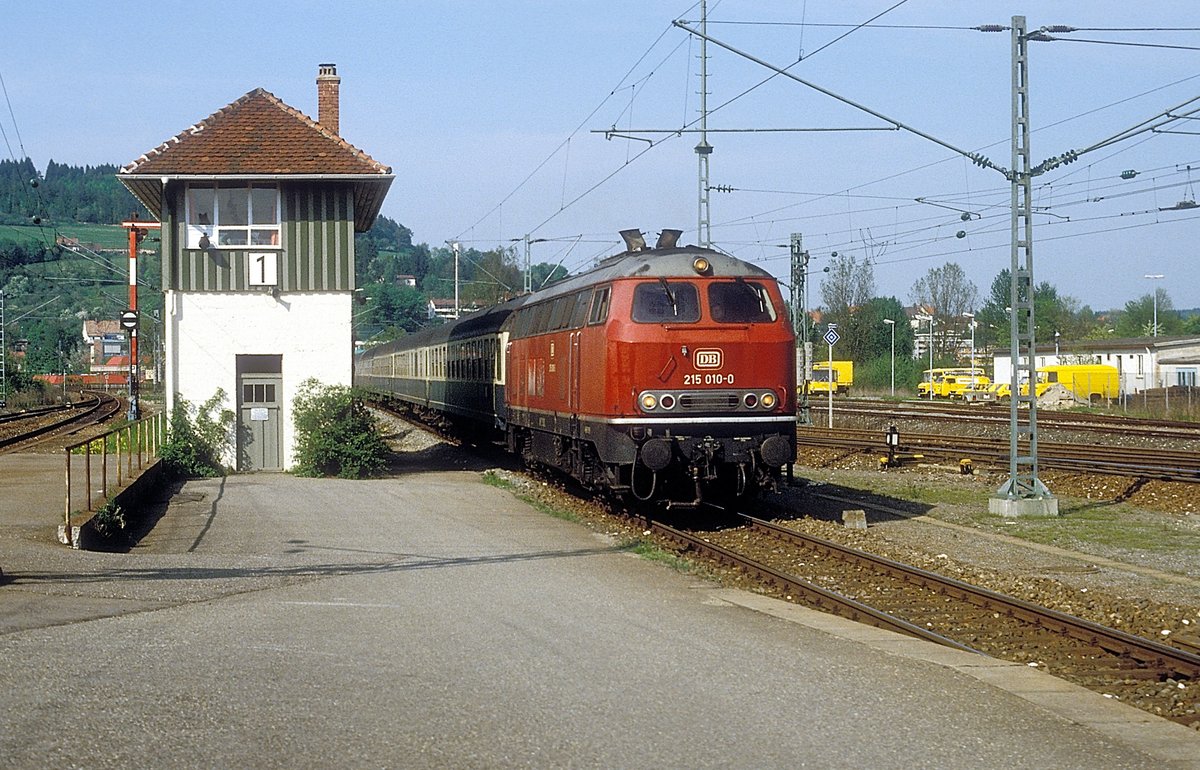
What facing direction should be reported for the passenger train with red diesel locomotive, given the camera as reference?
facing the viewer and to the right of the viewer

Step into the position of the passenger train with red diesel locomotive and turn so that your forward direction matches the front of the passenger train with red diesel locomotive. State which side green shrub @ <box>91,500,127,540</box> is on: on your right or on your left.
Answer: on your right

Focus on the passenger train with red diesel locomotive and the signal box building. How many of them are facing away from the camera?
0

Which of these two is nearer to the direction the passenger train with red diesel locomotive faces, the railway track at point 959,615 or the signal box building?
the railway track

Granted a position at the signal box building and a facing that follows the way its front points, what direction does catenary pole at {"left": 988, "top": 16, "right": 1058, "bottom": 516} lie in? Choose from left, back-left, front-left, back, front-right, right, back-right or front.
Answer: front-left

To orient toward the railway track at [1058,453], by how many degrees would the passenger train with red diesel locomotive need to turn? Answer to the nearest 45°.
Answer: approximately 90° to its left

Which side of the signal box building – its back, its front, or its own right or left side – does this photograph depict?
front

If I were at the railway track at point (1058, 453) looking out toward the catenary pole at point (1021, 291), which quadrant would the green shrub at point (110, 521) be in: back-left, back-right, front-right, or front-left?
front-right

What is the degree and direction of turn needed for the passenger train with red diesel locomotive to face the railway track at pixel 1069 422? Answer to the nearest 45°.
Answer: approximately 90° to its left
